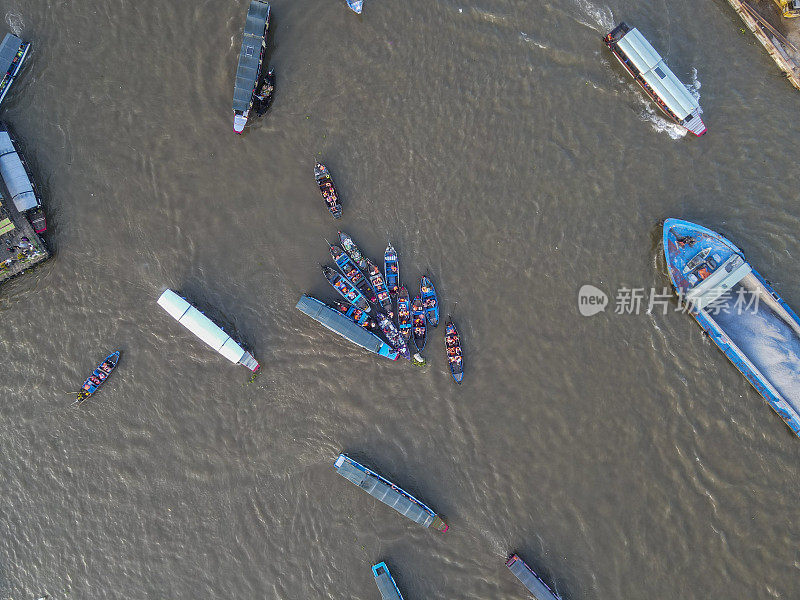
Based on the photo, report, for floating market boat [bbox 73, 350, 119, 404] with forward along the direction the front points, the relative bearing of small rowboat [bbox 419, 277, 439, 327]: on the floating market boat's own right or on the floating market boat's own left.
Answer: on the floating market boat's own right

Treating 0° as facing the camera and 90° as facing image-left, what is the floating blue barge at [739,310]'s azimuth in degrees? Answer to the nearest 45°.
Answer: approximately 135°

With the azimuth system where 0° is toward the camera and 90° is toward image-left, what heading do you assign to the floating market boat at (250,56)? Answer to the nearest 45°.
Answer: approximately 0°
